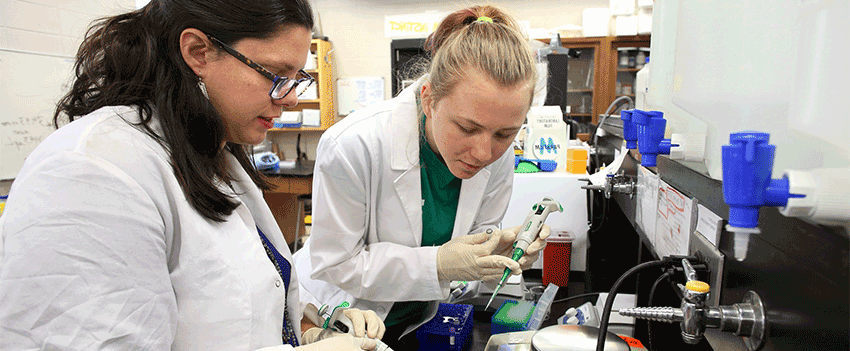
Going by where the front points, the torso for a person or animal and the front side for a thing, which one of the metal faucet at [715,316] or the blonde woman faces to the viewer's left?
the metal faucet

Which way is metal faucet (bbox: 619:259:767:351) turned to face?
to the viewer's left

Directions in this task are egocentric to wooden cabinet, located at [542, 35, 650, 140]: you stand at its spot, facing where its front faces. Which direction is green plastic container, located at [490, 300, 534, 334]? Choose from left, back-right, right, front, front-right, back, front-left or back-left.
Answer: front

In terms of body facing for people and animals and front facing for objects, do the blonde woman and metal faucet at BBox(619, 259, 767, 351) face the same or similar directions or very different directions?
very different directions

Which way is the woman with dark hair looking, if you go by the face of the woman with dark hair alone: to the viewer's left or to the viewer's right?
to the viewer's right

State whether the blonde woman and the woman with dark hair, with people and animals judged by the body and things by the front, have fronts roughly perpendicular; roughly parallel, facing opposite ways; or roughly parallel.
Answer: roughly perpendicular

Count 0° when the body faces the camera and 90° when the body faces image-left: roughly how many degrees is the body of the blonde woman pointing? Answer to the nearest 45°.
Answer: approximately 315°

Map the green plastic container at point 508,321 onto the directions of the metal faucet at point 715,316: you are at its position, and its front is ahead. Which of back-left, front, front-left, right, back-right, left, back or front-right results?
front-right

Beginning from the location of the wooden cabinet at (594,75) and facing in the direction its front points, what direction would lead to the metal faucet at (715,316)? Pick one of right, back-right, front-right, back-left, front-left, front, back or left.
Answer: front

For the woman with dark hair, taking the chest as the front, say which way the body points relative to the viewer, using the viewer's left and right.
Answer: facing to the right of the viewer

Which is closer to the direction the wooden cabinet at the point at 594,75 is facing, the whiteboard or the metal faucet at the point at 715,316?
the metal faucet

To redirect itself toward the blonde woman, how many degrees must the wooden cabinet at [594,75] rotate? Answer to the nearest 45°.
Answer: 0° — it already faces them

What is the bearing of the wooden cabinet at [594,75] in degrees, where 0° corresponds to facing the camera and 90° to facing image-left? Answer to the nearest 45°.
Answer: approximately 0°
